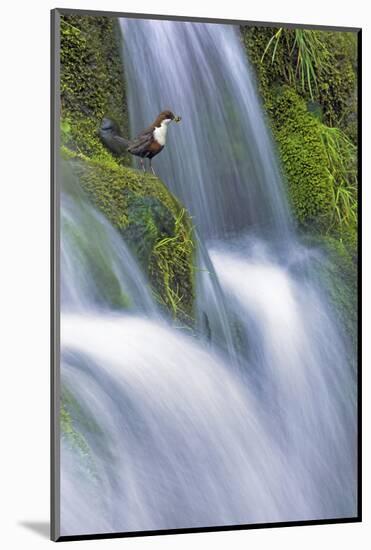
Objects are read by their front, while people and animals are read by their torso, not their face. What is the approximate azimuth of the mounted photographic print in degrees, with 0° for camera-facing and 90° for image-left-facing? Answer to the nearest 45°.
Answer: approximately 315°
